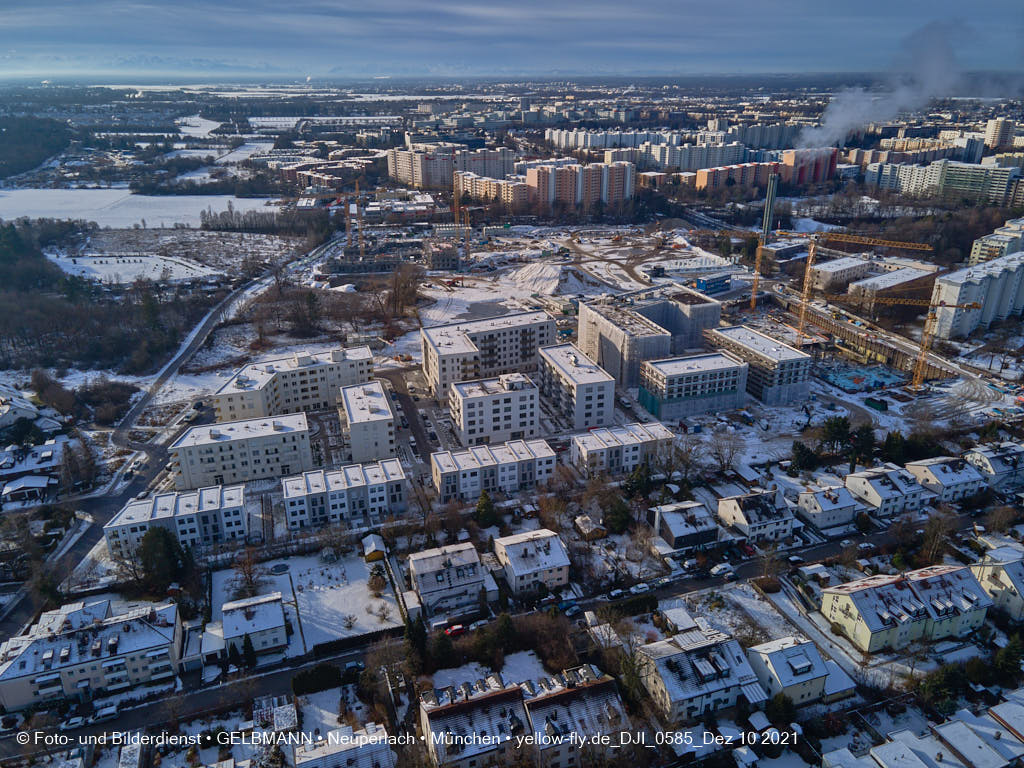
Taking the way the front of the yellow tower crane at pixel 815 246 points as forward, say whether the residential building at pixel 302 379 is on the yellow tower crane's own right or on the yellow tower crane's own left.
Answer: on the yellow tower crane's own right

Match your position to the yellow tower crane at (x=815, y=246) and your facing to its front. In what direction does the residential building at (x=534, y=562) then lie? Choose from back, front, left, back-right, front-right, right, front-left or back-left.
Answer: right

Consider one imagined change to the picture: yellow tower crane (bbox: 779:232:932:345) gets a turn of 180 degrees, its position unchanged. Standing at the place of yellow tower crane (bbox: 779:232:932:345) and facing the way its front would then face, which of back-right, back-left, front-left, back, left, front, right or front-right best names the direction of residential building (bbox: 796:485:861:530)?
left

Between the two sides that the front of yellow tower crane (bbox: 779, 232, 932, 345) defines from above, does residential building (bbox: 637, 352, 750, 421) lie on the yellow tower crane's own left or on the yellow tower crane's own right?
on the yellow tower crane's own right

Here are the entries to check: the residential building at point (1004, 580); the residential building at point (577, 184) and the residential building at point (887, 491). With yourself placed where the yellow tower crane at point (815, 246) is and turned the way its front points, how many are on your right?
2

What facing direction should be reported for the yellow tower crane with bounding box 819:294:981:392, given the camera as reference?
facing to the left of the viewer

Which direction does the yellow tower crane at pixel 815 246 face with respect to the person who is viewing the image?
facing to the right of the viewer

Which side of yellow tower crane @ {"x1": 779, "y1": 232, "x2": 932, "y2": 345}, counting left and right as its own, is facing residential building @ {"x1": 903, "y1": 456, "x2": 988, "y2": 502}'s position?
right

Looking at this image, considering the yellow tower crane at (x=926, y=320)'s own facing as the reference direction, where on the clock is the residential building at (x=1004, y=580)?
The residential building is roughly at 9 o'clock from the yellow tower crane.

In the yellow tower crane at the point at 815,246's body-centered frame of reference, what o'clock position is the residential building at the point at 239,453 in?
The residential building is roughly at 4 o'clock from the yellow tower crane.

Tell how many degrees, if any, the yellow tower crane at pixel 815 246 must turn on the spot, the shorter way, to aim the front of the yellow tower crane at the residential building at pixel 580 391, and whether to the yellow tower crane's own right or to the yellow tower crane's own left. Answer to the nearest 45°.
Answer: approximately 90° to the yellow tower crane's own right

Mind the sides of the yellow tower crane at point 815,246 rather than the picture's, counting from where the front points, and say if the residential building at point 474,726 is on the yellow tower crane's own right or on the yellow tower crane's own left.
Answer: on the yellow tower crane's own right

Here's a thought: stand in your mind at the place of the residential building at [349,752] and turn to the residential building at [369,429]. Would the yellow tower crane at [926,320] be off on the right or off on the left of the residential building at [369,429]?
right

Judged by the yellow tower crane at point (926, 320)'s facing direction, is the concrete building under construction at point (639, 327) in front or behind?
in front
